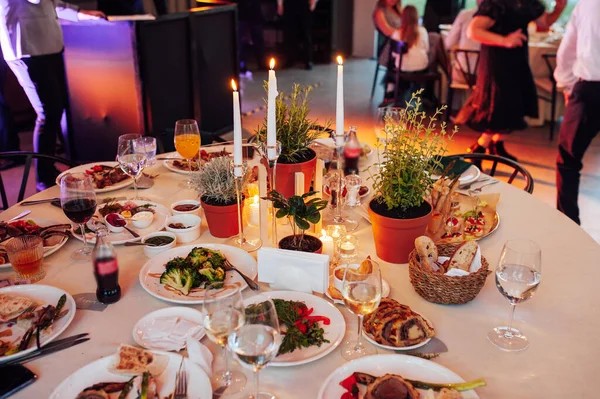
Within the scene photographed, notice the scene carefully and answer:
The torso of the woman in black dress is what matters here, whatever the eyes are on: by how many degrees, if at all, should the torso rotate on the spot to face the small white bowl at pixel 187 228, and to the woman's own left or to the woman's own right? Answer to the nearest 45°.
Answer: approximately 45° to the woman's own right

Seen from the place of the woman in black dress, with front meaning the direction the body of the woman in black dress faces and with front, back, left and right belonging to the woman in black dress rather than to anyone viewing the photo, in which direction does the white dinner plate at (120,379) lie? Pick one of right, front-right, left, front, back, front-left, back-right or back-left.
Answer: front-right

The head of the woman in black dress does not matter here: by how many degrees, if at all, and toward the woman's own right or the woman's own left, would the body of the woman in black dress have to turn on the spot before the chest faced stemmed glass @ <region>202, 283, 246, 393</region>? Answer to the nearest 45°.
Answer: approximately 45° to the woman's own right

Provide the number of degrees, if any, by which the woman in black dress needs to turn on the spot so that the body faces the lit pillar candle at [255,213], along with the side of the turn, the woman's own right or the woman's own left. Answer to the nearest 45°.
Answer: approximately 45° to the woman's own right

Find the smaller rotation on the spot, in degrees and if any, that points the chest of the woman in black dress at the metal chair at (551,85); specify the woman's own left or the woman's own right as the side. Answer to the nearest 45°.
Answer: approximately 135° to the woman's own left
